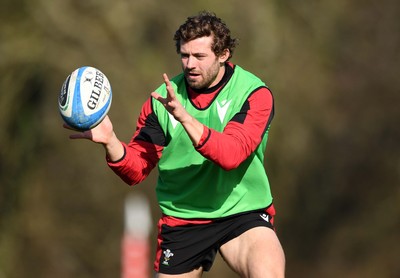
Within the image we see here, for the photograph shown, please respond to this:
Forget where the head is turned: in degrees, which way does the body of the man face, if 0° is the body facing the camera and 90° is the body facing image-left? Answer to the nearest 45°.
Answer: approximately 45°
